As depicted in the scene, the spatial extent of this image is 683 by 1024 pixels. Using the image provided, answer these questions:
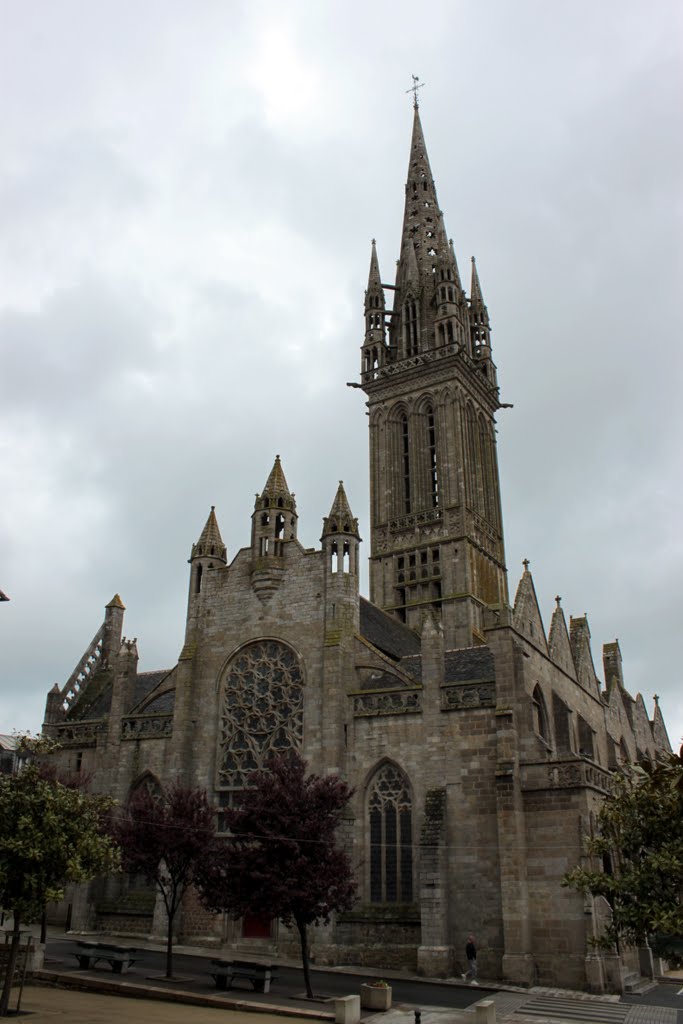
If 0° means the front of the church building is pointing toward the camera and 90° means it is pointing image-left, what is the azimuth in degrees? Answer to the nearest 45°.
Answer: approximately 45°

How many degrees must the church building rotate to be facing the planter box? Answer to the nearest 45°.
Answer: approximately 45° to its left

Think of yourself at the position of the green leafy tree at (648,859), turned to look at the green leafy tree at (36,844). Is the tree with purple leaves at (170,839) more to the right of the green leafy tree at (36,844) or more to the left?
right

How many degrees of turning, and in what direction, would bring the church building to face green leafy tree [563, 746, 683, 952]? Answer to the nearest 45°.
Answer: approximately 45° to its left

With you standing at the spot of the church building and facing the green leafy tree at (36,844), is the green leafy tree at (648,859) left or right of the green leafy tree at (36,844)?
left
